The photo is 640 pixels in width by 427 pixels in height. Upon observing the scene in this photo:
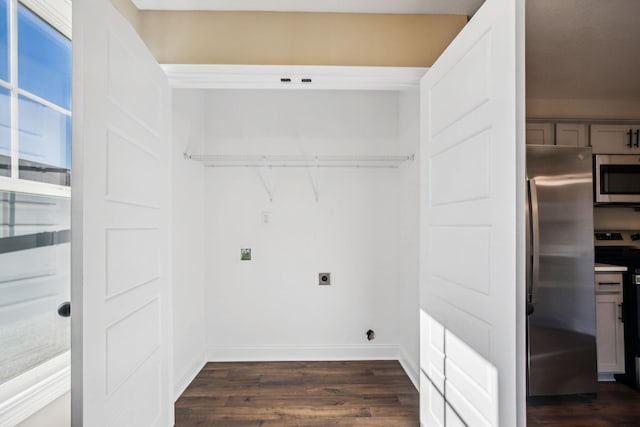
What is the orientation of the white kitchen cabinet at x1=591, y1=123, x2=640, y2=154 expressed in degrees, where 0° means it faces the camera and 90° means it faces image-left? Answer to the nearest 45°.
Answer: approximately 315°

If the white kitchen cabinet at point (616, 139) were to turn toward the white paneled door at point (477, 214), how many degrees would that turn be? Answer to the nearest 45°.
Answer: approximately 45° to its right

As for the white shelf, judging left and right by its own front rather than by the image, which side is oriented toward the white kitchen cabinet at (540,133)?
left

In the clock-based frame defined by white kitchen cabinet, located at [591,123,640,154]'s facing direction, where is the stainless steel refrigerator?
The stainless steel refrigerator is roughly at 2 o'clock from the white kitchen cabinet.

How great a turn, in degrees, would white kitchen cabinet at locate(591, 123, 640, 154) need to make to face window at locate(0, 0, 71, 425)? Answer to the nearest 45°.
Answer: approximately 90° to its right

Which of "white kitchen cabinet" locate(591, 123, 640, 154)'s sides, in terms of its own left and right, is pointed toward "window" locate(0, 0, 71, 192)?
right

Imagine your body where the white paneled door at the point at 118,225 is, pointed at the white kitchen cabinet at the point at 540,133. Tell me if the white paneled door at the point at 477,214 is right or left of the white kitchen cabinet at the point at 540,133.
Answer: right

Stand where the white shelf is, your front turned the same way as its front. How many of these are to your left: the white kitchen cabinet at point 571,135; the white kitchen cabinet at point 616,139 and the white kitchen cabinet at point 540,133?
3

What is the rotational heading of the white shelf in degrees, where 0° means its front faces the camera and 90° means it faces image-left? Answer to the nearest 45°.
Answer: approximately 0°
